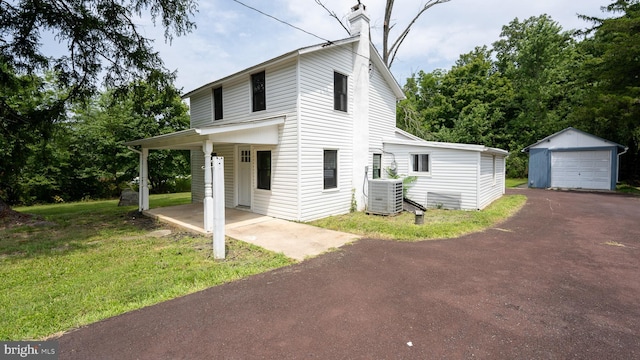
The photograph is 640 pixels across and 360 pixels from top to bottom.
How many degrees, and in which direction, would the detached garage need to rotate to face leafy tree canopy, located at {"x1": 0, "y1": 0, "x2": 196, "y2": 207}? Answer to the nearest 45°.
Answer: approximately 45° to its right

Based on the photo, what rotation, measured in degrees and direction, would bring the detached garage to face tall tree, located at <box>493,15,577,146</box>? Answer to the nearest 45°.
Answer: approximately 180°

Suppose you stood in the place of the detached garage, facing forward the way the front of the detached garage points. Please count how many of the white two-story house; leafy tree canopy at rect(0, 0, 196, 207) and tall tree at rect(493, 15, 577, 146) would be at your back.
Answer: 1

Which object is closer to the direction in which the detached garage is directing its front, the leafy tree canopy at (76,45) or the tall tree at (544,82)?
the leafy tree canopy

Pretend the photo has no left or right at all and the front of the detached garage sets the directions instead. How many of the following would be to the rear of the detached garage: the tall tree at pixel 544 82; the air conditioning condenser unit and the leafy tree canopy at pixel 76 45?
1

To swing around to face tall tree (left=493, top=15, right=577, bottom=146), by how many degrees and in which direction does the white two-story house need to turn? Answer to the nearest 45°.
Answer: approximately 180°

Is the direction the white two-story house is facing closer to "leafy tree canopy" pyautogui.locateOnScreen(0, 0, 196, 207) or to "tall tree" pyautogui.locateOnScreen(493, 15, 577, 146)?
the leafy tree canopy

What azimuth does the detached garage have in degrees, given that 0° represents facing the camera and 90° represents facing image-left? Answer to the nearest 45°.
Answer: approximately 0°

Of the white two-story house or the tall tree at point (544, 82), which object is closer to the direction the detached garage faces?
the white two-story house

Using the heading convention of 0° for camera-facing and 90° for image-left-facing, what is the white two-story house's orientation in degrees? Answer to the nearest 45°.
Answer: approximately 45°

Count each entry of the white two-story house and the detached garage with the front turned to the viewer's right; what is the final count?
0

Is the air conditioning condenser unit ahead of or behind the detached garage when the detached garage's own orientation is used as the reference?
ahead
